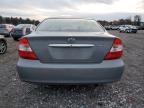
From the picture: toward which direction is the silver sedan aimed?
away from the camera
